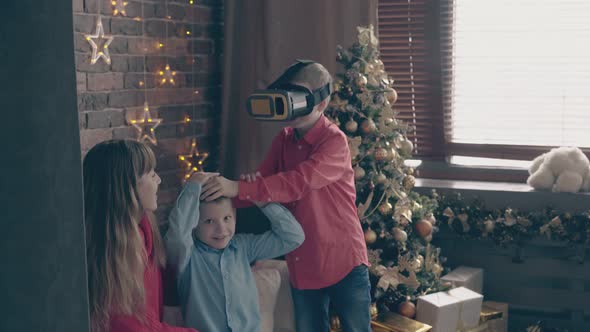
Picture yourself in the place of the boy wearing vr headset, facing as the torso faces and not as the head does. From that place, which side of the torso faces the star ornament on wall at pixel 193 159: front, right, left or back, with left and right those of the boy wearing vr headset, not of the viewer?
right

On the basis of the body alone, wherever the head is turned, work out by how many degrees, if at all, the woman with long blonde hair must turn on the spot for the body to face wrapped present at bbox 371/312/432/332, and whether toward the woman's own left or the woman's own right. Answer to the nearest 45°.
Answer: approximately 45° to the woman's own left

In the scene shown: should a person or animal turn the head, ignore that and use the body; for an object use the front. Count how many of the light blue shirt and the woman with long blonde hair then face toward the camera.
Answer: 1

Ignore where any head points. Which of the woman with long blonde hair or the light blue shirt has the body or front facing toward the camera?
the light blue shirt

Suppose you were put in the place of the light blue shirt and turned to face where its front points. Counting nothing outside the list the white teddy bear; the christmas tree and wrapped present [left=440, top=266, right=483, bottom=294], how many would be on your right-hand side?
0

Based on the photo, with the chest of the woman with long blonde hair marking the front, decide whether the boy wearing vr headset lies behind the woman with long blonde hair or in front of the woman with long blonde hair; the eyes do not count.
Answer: in front

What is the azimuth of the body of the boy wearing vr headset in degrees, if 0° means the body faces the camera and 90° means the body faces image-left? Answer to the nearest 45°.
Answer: approximately 45°

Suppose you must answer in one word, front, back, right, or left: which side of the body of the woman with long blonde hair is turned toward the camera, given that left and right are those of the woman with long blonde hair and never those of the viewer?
right

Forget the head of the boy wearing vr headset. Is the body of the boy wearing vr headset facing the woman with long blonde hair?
yes

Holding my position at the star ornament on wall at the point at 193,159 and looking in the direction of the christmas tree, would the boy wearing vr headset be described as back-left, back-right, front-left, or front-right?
front-right

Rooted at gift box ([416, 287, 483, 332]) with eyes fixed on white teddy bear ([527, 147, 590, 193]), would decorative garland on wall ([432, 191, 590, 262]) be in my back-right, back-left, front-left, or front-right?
front-left

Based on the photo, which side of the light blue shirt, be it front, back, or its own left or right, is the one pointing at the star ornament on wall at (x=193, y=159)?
back

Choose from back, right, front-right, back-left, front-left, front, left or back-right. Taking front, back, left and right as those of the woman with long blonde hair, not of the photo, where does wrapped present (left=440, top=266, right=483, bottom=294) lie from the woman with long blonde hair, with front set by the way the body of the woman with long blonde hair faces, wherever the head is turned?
front-left

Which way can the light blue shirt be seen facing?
toward the camera

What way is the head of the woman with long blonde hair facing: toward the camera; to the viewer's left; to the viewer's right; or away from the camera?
to the viewer's right
